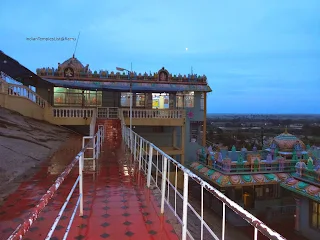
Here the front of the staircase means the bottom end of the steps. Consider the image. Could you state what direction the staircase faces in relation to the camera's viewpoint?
facing the viewer

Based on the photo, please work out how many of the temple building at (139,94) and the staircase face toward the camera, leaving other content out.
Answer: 2

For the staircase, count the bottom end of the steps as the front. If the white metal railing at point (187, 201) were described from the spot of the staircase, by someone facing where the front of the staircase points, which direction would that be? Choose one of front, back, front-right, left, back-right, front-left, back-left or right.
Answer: front

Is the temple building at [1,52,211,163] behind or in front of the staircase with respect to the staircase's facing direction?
behind

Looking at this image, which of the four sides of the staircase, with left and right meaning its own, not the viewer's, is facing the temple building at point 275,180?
left

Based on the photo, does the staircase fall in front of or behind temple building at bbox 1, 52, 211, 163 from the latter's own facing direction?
in front

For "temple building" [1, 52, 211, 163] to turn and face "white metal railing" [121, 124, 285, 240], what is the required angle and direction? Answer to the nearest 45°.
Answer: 0° — it already faces it
